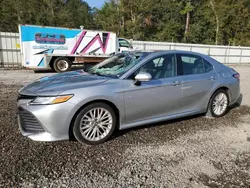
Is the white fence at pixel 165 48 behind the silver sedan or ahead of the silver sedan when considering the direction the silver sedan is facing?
behind

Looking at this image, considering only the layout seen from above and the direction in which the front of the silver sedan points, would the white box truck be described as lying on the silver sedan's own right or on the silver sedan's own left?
on the silver sedan's own right

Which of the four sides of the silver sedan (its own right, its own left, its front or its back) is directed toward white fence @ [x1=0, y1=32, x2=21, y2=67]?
right

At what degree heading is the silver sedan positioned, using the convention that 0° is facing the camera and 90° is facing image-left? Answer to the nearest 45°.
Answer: approximately 45°
